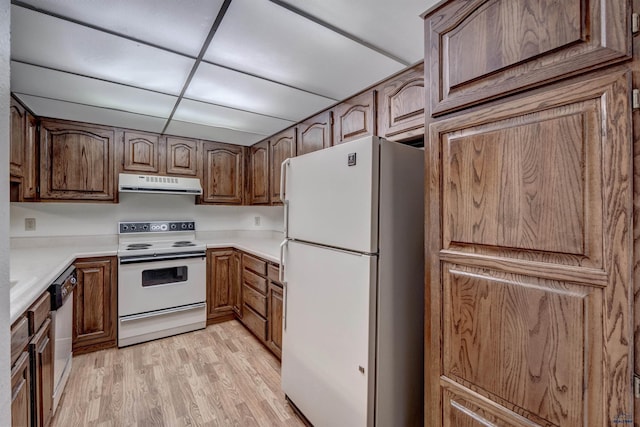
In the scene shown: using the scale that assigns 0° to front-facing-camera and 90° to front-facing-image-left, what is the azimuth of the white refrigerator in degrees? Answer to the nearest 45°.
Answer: approximately 45°

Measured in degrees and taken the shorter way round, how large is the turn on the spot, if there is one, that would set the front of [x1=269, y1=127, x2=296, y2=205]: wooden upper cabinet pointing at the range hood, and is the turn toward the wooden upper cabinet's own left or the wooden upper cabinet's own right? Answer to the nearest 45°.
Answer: approximately 45° to the wooden upper cabinet's own right

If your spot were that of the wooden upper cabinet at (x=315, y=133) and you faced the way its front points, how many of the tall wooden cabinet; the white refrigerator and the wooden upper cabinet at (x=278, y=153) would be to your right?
1

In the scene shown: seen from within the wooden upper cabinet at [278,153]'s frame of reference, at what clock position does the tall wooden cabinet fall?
The tall wooden cabinet is roughly at 10 o'clock from the wooden upper cabinet.

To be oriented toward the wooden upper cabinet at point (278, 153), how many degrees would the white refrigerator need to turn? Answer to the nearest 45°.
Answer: approximately 90° to its right

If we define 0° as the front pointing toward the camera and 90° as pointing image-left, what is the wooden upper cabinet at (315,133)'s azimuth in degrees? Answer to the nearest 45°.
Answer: approximately 45°

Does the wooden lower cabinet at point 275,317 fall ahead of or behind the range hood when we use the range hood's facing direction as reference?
ahead

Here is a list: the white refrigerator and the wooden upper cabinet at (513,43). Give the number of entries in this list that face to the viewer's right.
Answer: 0

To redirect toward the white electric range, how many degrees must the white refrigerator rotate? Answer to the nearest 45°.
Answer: approximately 90° to its right

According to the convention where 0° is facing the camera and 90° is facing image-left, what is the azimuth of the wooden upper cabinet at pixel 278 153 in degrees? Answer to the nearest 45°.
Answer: approximately 45°
